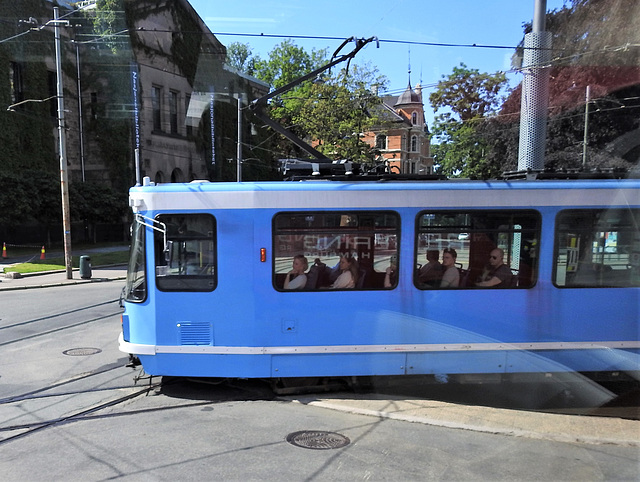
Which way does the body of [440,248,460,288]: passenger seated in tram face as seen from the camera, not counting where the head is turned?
to the viewer's left

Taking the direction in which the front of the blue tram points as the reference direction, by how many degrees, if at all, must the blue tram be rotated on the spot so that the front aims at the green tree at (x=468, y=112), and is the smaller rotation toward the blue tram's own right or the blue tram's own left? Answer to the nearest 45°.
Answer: approximately 90° to the blue tram's own right

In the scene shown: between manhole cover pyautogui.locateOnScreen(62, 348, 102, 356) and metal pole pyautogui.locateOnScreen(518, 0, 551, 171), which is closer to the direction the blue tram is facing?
the manhole cover

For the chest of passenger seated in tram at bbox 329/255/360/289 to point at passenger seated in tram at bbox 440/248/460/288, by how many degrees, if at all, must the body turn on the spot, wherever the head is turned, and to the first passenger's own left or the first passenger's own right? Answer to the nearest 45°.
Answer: approximately 180°

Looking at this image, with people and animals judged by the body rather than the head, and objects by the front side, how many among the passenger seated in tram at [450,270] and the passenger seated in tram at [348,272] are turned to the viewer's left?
2

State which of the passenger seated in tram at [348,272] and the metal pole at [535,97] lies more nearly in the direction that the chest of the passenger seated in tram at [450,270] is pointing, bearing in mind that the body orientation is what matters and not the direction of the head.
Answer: the passenger seated in tram

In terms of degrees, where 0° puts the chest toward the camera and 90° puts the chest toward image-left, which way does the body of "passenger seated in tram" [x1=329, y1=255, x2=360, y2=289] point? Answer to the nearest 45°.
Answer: approximately 90°

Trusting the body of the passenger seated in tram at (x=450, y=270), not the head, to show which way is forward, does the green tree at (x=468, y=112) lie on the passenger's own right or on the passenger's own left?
on the passenger's own right

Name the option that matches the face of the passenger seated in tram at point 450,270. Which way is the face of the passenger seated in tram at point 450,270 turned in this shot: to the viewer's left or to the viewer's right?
to the viewer's left

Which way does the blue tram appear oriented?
to the viewer's left

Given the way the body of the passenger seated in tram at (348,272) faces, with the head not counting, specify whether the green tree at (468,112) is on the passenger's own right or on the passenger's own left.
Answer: on the passenger's own right
